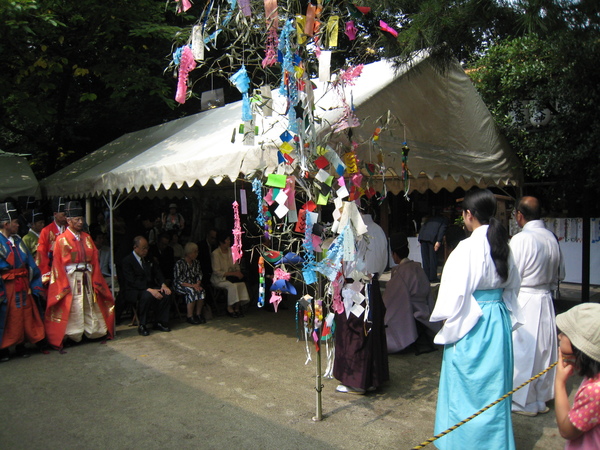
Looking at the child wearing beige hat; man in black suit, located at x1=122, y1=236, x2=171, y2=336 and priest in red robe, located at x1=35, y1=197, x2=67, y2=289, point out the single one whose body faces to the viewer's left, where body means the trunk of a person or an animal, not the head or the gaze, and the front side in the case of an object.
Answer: the child wearing beige hat

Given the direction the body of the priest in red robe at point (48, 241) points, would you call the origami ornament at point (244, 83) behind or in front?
in front

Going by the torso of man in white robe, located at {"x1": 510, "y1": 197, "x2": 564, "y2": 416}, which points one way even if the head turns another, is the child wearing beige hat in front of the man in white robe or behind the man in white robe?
behind

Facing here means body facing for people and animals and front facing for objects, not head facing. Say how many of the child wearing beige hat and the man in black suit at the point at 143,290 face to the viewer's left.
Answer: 1

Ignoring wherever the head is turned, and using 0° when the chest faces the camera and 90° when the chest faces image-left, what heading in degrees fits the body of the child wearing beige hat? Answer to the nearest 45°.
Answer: approximately 90°

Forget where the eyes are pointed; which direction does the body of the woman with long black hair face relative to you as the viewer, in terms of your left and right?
facing away from the viewer and to the left of the viewer

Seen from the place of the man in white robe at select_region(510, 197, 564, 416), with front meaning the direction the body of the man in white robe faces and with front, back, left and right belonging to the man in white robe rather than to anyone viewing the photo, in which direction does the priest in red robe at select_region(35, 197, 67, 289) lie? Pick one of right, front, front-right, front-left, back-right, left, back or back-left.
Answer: front-left

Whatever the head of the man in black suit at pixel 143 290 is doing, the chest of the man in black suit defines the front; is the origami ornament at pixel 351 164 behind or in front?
in front

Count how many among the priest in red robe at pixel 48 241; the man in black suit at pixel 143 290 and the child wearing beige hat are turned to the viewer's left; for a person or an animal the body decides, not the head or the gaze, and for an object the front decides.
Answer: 1

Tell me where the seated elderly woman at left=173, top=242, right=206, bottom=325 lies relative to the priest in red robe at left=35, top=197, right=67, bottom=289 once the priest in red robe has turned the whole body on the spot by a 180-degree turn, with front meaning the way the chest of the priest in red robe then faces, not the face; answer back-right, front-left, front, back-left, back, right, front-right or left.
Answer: back-right

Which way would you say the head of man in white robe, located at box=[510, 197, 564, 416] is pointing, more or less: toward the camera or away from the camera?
away from the camera

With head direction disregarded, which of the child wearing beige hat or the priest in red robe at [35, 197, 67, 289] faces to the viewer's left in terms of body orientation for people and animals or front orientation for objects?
the child wearing beige hat

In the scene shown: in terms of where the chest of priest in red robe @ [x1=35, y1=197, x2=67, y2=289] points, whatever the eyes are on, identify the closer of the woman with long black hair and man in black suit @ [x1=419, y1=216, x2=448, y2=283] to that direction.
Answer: the woman with long black hair
